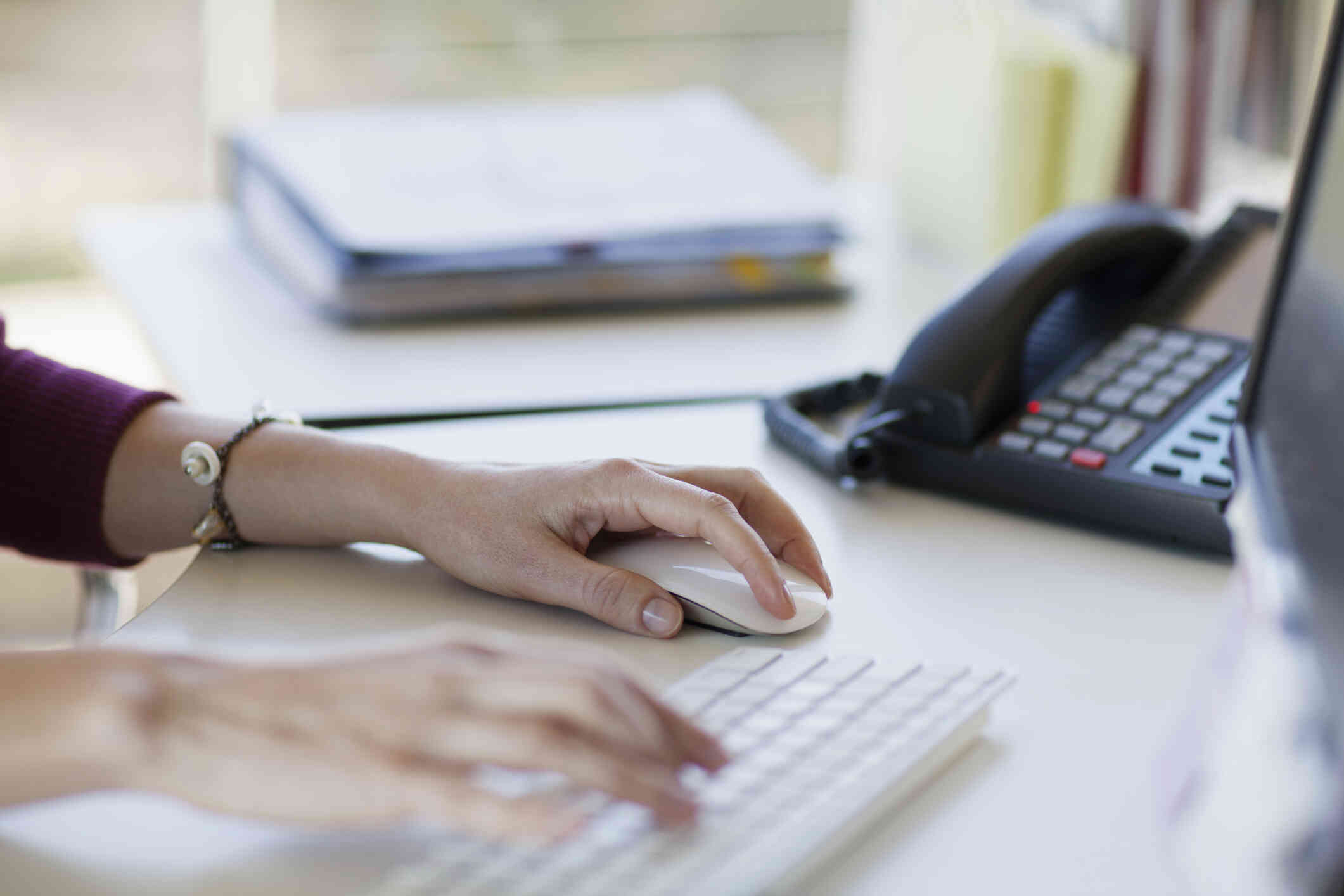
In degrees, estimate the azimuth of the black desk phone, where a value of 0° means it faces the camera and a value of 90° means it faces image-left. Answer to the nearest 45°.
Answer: approximately 45°
